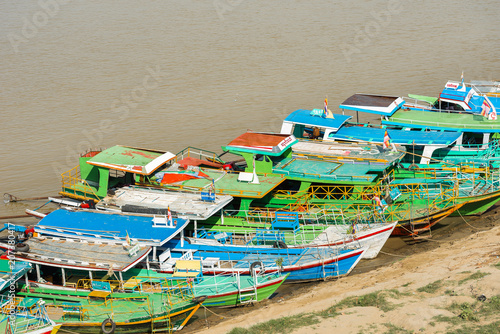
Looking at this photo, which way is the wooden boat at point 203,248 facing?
to the viewer's right

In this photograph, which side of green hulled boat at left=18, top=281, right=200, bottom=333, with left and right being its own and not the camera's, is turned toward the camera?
right

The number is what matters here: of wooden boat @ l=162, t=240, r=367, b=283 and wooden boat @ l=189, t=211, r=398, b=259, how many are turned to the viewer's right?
2

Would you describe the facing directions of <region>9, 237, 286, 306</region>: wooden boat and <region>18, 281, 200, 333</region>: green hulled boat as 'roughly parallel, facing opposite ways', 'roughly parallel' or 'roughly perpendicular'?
roughly parallel

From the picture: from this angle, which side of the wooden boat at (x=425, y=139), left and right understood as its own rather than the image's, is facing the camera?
right

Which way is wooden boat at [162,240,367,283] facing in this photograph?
to the viewer's right

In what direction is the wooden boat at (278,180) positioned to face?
to the viewer's right

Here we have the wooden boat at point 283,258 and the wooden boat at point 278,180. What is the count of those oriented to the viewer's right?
2

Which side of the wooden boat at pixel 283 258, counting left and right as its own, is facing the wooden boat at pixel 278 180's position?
left

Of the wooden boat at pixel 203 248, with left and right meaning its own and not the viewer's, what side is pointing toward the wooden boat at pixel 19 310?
back

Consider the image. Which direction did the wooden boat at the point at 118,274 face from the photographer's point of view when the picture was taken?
facing to the right of the viewer

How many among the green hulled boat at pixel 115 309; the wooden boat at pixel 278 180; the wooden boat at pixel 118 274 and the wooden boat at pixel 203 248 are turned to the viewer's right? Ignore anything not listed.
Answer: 4

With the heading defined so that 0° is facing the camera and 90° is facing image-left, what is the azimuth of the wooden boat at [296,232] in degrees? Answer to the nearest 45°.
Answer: approximately 270°

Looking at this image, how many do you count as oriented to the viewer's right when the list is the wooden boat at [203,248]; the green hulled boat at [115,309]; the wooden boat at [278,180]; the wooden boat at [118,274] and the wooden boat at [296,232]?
5

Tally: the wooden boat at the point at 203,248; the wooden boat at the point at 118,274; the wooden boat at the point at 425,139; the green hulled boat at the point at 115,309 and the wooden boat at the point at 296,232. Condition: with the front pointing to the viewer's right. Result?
5

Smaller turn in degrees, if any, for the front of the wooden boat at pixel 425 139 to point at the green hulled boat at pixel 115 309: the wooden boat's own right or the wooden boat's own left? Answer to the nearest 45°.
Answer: approximately 135° to the wooden boat's own right
